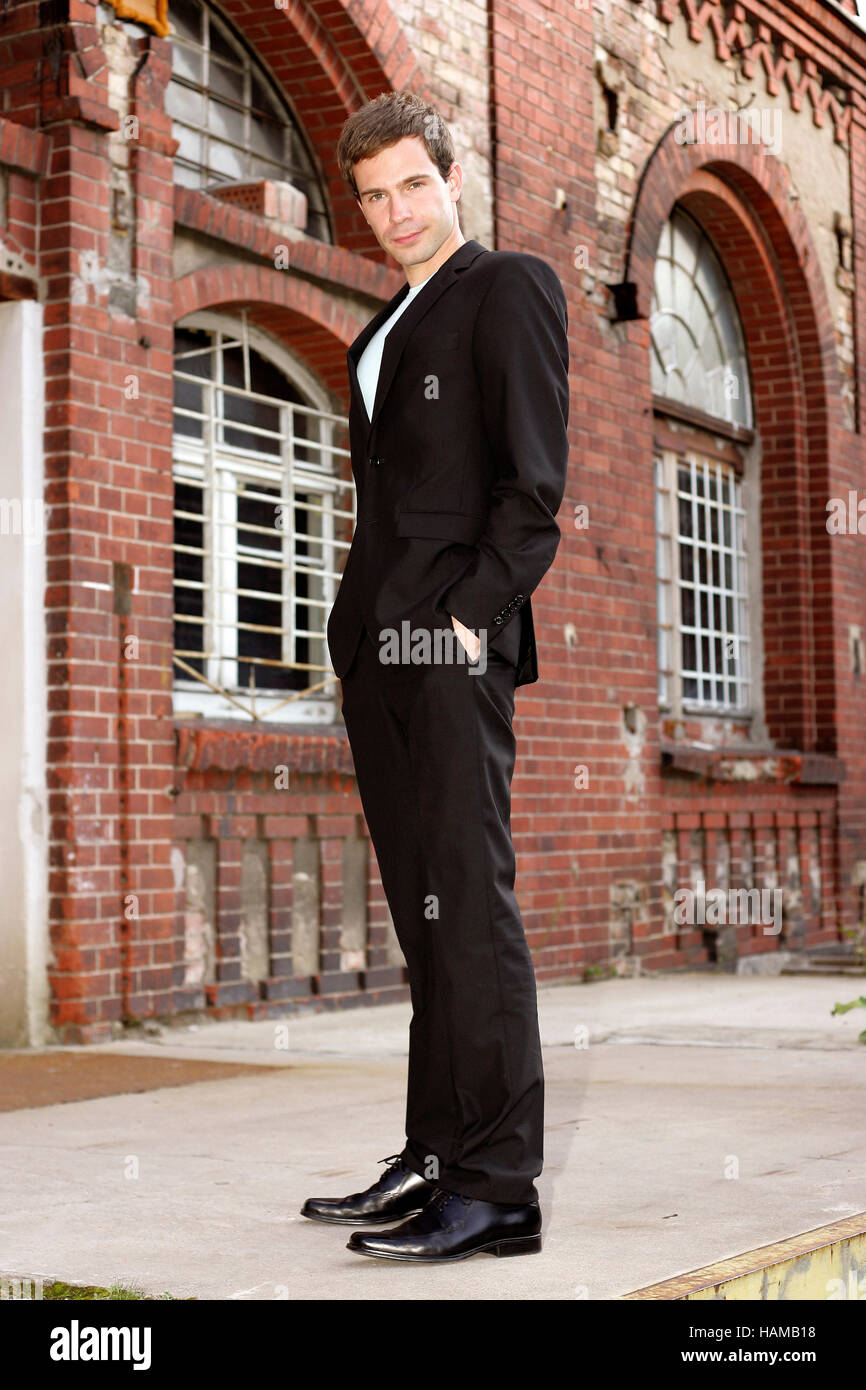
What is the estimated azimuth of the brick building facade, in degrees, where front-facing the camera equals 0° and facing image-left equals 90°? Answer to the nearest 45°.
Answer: approximately 315°

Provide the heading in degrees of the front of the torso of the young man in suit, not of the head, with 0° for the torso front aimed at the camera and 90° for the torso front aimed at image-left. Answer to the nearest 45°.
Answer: approximately 45°

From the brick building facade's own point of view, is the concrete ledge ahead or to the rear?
ahead

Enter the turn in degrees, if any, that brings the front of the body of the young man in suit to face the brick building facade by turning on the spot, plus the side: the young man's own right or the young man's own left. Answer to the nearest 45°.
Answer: approximately 135° to the young man's own right

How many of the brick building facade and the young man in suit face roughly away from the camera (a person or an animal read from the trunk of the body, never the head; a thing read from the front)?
0
